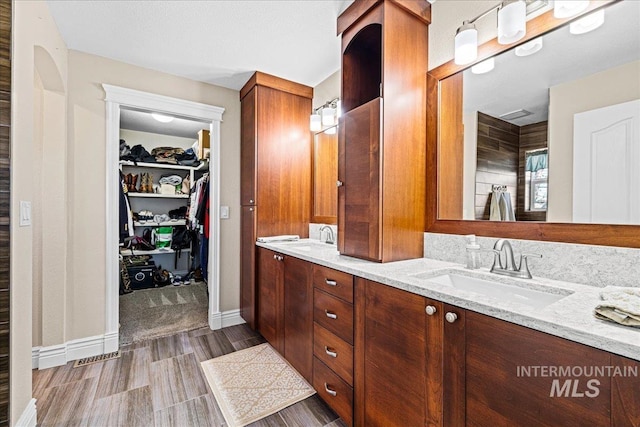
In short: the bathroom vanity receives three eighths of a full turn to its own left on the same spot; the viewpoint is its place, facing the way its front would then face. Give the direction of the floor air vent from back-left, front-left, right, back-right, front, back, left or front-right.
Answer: back

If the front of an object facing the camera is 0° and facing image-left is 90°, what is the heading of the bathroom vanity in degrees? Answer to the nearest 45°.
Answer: approximately 45°

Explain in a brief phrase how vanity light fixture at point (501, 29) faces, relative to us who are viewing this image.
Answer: facing the viewer and to the left of the viewer

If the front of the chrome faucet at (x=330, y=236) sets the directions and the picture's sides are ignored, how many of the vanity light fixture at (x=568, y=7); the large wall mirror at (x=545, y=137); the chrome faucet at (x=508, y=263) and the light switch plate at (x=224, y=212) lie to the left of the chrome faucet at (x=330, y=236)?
3

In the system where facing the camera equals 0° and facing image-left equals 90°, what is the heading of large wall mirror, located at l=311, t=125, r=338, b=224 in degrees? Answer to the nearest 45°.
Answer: approximately 45°

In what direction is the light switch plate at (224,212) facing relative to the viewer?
toward the camera

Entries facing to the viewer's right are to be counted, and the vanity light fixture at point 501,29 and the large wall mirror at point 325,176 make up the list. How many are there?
0

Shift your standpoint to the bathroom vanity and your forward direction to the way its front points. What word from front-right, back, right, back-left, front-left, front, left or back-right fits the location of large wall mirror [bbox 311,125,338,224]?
right

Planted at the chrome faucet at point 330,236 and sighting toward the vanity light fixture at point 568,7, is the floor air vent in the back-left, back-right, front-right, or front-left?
back-right
